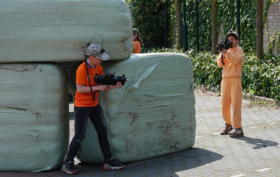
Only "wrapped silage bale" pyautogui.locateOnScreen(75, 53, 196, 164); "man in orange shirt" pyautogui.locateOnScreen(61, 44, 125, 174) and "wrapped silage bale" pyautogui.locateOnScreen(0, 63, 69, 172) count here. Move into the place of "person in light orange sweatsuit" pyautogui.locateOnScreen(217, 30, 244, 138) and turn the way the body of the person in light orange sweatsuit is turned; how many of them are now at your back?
0

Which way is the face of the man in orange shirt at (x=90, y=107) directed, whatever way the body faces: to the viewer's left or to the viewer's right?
to the viewer's right

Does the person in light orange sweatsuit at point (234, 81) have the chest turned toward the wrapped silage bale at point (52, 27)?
yes

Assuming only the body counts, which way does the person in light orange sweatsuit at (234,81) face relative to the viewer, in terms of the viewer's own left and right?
facing the viewer and to the left of the viewer

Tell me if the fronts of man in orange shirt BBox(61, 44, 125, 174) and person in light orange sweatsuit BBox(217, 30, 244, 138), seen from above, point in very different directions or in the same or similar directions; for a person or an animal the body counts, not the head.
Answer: very different directions

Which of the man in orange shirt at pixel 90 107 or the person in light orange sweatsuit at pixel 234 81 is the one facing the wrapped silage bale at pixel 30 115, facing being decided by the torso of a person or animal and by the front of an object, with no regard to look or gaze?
the person in light orange sweatsuit

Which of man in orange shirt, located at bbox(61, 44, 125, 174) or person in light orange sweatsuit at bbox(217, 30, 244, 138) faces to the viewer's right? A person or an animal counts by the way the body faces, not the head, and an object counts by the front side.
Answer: the man in orange shirt

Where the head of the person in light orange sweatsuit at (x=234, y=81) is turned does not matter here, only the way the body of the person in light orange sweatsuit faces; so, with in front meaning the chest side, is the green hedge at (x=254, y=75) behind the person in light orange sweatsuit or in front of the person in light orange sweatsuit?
behind

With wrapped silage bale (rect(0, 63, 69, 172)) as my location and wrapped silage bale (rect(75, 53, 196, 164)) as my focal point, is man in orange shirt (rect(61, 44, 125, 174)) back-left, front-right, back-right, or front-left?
front-right

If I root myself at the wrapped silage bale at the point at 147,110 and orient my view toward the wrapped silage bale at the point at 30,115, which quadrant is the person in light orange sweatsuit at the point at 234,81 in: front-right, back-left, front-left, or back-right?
back-right

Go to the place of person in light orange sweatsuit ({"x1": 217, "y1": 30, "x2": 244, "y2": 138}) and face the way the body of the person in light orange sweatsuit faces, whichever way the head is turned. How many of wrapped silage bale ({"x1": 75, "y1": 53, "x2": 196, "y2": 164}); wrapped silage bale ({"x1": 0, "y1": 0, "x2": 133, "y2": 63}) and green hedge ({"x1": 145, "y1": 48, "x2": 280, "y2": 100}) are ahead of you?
2

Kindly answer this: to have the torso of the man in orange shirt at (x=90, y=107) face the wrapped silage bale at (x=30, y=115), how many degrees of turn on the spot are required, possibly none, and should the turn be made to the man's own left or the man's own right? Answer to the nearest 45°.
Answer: approximately 180°

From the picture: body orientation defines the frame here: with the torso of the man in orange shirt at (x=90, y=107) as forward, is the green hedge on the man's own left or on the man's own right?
on the man's own left

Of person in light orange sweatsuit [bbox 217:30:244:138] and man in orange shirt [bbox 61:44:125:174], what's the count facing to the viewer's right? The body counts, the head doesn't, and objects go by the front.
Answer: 1

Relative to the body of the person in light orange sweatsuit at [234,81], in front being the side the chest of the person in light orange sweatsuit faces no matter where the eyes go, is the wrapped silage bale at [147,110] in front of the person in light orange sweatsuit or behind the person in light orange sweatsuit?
in front

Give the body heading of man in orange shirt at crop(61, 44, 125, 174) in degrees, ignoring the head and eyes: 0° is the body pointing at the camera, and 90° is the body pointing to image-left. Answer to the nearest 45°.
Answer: approximately 270°

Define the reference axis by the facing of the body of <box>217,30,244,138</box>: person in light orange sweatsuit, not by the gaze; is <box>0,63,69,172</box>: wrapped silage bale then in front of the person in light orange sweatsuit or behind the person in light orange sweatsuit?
in front

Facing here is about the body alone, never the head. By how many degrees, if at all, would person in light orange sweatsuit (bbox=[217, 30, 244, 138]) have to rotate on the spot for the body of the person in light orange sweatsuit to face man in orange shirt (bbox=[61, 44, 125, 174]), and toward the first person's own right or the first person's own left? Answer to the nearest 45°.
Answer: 0° — they already face them
